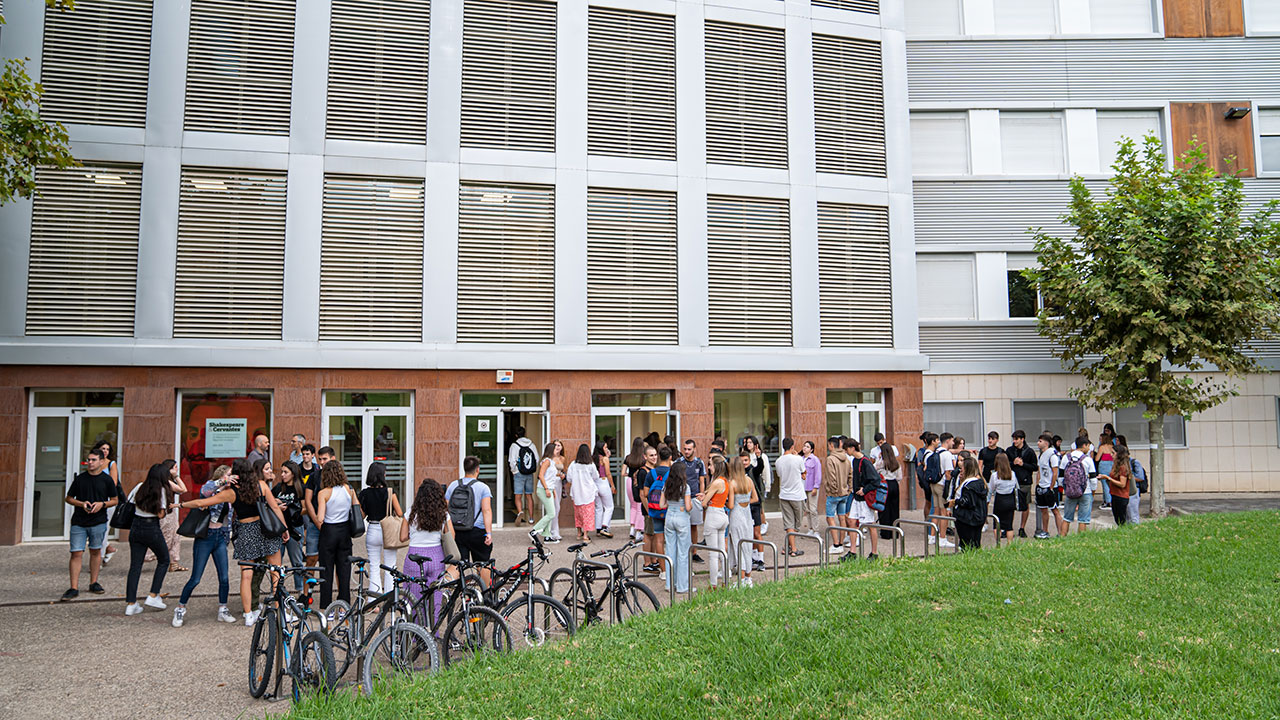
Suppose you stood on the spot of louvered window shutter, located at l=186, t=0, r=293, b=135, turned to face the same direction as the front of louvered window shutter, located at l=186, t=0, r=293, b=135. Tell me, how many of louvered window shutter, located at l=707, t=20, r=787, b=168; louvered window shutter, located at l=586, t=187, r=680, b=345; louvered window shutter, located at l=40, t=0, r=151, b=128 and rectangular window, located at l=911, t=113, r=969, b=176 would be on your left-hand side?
3

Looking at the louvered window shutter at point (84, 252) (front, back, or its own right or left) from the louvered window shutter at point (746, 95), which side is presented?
left

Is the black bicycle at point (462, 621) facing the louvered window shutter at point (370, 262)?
no

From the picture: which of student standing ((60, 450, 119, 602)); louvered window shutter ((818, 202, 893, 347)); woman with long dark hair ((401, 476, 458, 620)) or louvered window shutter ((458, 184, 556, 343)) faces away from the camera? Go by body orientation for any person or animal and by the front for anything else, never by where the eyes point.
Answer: the woman with long dark hair

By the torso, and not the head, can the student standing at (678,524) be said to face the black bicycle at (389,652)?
no

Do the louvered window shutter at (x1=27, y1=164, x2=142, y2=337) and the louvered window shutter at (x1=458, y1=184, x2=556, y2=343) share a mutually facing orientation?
no

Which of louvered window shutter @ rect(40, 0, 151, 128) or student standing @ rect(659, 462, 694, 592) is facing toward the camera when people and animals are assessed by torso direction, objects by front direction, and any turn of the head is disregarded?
the louvered window shutter

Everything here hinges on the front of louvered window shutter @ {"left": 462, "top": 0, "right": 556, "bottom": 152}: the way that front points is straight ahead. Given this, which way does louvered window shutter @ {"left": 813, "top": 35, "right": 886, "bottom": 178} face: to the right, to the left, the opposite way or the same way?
the same way

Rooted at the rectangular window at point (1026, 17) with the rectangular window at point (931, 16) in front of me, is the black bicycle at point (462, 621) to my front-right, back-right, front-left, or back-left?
front-left

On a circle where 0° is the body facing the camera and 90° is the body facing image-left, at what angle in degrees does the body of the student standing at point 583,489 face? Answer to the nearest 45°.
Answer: approximately 180°

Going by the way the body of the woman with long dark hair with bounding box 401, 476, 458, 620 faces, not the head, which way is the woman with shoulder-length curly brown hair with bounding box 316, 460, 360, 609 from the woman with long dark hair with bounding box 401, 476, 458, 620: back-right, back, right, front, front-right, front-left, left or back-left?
front-left

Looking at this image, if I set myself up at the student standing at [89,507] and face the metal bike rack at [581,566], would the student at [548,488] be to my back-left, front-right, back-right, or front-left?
front-left

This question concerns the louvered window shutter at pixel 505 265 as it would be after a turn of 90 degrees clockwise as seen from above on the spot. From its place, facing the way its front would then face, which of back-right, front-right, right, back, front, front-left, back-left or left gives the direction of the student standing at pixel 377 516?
left

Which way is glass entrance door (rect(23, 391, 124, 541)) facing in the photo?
toward the camera

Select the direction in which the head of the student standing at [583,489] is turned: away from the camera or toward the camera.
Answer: away from the camera

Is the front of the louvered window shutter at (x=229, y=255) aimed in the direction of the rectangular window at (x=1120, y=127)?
no

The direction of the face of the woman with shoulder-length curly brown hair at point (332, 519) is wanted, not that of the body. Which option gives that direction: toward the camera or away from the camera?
away from the camera

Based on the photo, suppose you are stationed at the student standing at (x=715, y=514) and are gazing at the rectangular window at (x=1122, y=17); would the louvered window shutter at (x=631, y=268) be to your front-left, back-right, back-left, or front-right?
front-left

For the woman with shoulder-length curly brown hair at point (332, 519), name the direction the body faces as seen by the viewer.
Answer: away from the camera

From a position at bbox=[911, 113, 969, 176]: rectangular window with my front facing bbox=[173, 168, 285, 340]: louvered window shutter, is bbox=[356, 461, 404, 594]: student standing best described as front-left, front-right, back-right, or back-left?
front-left

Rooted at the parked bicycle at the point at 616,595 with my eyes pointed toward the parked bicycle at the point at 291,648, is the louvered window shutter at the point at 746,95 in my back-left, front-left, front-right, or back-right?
back-right
